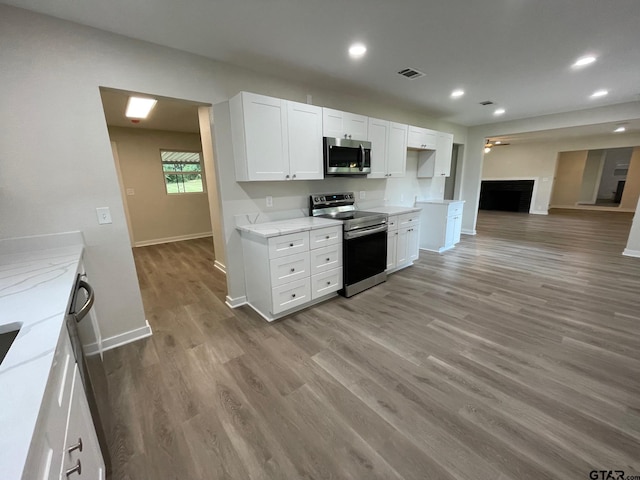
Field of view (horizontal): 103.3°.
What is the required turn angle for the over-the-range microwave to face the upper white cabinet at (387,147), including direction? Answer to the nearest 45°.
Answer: approximately 90° to its left

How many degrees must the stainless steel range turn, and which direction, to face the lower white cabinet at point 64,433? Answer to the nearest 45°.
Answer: approximately 45° to its right

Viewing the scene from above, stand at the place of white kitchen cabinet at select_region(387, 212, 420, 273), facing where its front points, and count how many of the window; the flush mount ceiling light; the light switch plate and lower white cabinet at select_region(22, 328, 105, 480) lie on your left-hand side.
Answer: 0

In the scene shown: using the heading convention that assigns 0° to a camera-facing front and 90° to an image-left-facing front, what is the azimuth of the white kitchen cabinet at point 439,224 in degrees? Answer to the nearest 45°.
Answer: approximately 315°

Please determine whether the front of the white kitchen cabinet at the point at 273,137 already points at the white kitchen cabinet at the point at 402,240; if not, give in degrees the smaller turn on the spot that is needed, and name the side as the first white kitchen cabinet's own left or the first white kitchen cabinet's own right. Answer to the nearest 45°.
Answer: approximately 45° to the first white kitchen cabinet's own left

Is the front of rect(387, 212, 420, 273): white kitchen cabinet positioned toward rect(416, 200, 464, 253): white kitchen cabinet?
no

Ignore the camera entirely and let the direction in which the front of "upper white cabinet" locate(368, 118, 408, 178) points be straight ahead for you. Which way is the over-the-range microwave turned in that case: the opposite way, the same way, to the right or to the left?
the same way

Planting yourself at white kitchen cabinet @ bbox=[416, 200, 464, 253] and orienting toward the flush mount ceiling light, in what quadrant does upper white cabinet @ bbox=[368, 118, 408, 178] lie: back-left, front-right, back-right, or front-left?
front-left

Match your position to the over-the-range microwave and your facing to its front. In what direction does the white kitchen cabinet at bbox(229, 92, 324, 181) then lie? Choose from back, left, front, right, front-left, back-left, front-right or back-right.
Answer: right

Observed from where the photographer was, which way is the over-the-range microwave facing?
facing the viewer and to the right of the viewer

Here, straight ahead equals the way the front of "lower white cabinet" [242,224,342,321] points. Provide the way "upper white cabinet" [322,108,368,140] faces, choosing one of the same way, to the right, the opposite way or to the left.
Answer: the same way

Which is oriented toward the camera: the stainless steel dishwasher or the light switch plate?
the light switch plate

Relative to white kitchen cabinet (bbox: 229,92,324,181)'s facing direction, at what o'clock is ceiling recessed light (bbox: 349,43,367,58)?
The ceiling recessed light is roughly at 11 o'clock from the white kitchen cabinet.

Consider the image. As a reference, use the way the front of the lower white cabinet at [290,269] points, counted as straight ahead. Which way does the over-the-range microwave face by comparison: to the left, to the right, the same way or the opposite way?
the same way

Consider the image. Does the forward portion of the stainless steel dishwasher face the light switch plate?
no

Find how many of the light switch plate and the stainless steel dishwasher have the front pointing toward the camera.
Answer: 1

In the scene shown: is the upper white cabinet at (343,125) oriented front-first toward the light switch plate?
no

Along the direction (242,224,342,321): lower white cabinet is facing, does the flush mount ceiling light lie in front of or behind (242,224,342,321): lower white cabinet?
behind

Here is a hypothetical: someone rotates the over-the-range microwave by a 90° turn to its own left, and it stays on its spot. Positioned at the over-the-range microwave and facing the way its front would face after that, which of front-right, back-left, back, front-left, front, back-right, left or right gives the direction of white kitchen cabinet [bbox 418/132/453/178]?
front

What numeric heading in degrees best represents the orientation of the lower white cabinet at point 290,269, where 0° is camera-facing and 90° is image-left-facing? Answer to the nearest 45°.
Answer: approximately 315°
